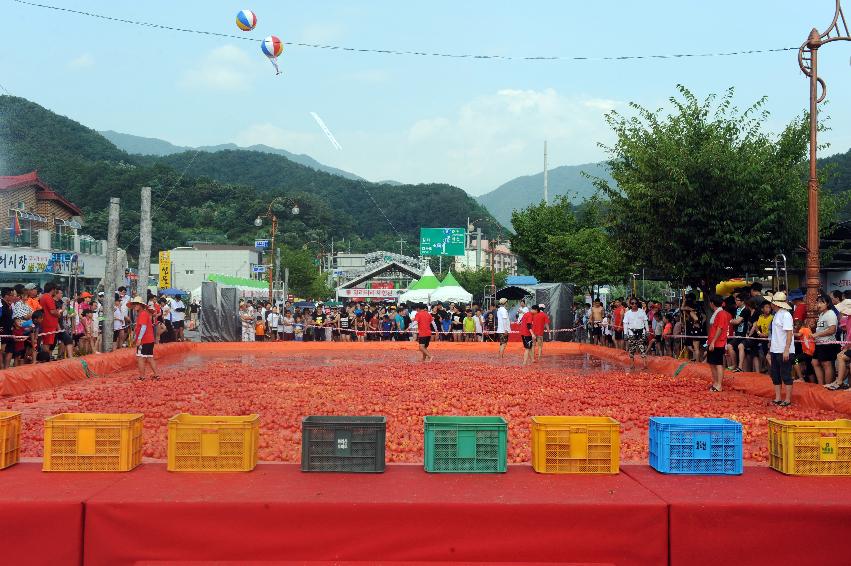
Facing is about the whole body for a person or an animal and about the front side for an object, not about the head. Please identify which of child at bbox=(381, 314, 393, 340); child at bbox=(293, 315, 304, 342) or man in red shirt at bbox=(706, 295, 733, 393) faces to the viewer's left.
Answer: the man in red shirt

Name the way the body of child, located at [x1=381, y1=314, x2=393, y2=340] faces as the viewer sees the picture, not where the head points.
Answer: toward the camera

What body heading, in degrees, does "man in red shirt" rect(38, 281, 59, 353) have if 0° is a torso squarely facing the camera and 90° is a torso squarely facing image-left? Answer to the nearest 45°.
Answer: approximately 270°

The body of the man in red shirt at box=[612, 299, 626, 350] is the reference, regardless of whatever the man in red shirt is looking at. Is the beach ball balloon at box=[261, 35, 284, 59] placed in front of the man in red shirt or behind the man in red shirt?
in front

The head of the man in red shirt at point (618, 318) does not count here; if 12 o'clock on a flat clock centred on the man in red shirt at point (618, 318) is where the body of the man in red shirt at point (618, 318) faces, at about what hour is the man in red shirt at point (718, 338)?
the man in red shirt at point (718, 338) is roughly at 10 o'clock from the man in red shirt at point (618, 318).

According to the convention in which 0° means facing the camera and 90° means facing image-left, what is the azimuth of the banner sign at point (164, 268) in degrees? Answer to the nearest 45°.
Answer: approximately 0°

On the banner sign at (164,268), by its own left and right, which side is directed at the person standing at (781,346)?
front

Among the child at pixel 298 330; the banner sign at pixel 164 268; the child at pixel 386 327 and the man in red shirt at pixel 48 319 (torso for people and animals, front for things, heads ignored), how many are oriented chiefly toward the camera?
3

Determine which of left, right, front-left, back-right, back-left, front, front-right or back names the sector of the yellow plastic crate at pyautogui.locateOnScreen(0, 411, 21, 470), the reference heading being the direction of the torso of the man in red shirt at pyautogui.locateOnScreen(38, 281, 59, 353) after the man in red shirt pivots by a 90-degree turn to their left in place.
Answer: back

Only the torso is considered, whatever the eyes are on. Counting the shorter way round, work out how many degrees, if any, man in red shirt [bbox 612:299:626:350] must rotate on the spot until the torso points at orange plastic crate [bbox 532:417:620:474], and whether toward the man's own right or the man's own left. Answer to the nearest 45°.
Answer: approximately 45° to the man's own left

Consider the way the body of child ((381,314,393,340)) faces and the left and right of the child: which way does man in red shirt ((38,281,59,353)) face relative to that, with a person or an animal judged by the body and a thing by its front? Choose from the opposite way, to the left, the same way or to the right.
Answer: to the left

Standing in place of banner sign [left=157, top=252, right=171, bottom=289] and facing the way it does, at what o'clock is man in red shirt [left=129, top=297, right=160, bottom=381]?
The man in red shirt is roughly at 12 o'clock from the banner sign.

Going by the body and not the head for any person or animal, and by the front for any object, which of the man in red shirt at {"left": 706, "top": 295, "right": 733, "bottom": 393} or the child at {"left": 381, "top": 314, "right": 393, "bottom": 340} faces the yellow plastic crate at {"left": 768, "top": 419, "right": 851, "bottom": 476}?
the child

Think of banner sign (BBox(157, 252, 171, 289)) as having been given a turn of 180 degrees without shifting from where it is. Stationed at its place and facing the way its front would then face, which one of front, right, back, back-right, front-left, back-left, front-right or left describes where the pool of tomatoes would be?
back

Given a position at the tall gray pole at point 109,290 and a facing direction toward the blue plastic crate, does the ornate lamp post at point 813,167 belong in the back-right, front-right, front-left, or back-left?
front-left

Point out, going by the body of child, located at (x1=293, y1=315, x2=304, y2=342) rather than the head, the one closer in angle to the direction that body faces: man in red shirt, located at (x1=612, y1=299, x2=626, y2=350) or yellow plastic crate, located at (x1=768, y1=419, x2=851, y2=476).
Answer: the yellow plastic crate

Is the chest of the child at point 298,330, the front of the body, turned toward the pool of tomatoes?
yes

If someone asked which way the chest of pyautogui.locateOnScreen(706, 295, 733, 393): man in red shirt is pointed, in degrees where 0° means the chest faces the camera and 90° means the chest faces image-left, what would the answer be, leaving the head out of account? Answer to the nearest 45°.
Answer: approximately 90°
